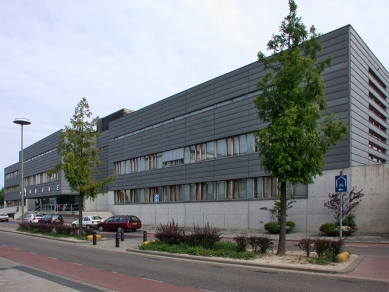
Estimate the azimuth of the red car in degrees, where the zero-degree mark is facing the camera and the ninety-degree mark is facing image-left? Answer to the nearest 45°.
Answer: approximately 135°

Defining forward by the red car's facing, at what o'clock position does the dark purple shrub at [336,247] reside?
The dark purple shrub is roughly at 7 o'clock from the red car.

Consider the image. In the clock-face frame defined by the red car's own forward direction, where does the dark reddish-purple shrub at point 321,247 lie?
The dark reddish-purple shrub is roughly at 7 o'clock from the red car.

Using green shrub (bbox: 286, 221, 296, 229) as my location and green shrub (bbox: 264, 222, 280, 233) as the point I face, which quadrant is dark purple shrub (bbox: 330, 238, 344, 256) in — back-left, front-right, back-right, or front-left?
back-left

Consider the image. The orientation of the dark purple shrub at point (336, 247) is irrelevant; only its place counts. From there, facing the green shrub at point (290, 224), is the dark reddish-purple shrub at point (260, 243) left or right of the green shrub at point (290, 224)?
left

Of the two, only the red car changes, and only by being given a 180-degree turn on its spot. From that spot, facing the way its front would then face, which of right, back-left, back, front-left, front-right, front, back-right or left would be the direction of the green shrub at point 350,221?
front

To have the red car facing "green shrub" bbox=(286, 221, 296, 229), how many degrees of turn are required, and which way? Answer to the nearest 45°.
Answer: approximately 180°
